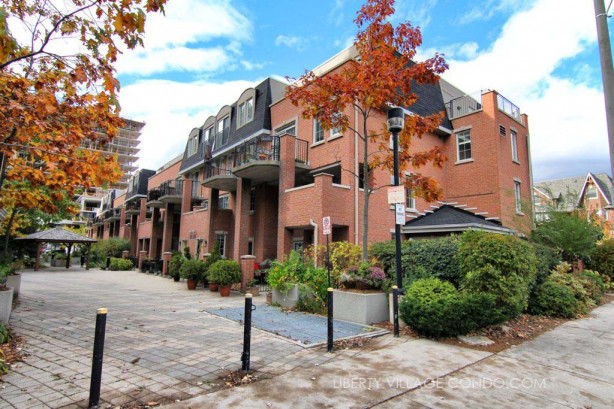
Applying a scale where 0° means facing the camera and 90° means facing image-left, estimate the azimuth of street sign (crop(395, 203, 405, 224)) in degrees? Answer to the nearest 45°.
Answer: approximately 0°

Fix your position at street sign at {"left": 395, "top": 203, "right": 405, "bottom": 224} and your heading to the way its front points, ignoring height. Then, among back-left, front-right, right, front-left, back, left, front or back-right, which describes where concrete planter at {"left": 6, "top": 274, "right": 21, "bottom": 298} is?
right

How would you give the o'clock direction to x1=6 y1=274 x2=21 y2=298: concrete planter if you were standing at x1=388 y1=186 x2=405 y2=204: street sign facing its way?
The concrete planter is roughly at 3 o'clock from the street sign.

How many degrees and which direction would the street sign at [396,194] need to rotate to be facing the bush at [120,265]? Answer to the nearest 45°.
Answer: approximately 135° to its right

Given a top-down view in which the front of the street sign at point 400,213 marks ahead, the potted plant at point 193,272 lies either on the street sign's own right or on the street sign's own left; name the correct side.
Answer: on the street sign's own right

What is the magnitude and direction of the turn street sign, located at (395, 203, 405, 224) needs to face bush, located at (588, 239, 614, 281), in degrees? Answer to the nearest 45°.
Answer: approximately 135° to its left

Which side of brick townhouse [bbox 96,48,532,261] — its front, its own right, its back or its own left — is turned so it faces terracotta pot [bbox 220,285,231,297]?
front

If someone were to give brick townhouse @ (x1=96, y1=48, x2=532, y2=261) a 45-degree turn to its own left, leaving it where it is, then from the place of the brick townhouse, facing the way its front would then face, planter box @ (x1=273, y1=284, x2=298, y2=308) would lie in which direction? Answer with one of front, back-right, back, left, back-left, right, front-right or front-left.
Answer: front

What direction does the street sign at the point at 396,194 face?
toward the camera

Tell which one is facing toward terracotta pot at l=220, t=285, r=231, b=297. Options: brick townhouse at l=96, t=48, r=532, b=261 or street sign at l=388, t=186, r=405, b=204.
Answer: the brick townhouse

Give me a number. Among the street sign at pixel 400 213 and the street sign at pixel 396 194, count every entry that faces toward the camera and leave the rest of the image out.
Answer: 2

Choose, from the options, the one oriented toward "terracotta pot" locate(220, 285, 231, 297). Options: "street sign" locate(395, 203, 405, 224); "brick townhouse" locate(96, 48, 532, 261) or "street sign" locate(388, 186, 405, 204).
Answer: the brick townhouse

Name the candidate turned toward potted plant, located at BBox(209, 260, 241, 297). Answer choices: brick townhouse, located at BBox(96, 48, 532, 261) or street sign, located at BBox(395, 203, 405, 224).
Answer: the brick townhouse

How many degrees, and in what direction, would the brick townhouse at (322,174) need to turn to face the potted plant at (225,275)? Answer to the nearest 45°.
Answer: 0° — it already faces it

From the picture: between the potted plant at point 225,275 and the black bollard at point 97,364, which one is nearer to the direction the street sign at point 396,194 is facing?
the black bollard
